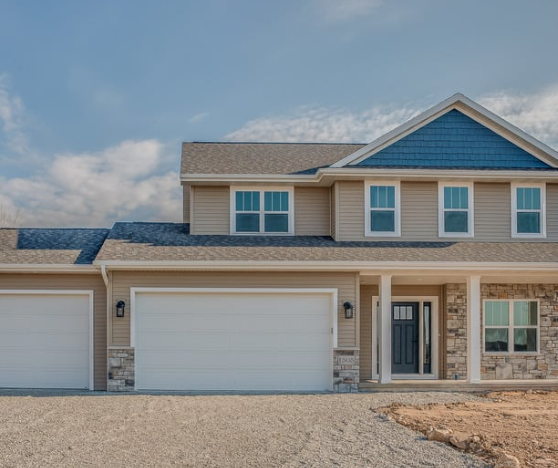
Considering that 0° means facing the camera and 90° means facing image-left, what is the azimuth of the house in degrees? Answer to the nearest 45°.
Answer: approximately 0°
